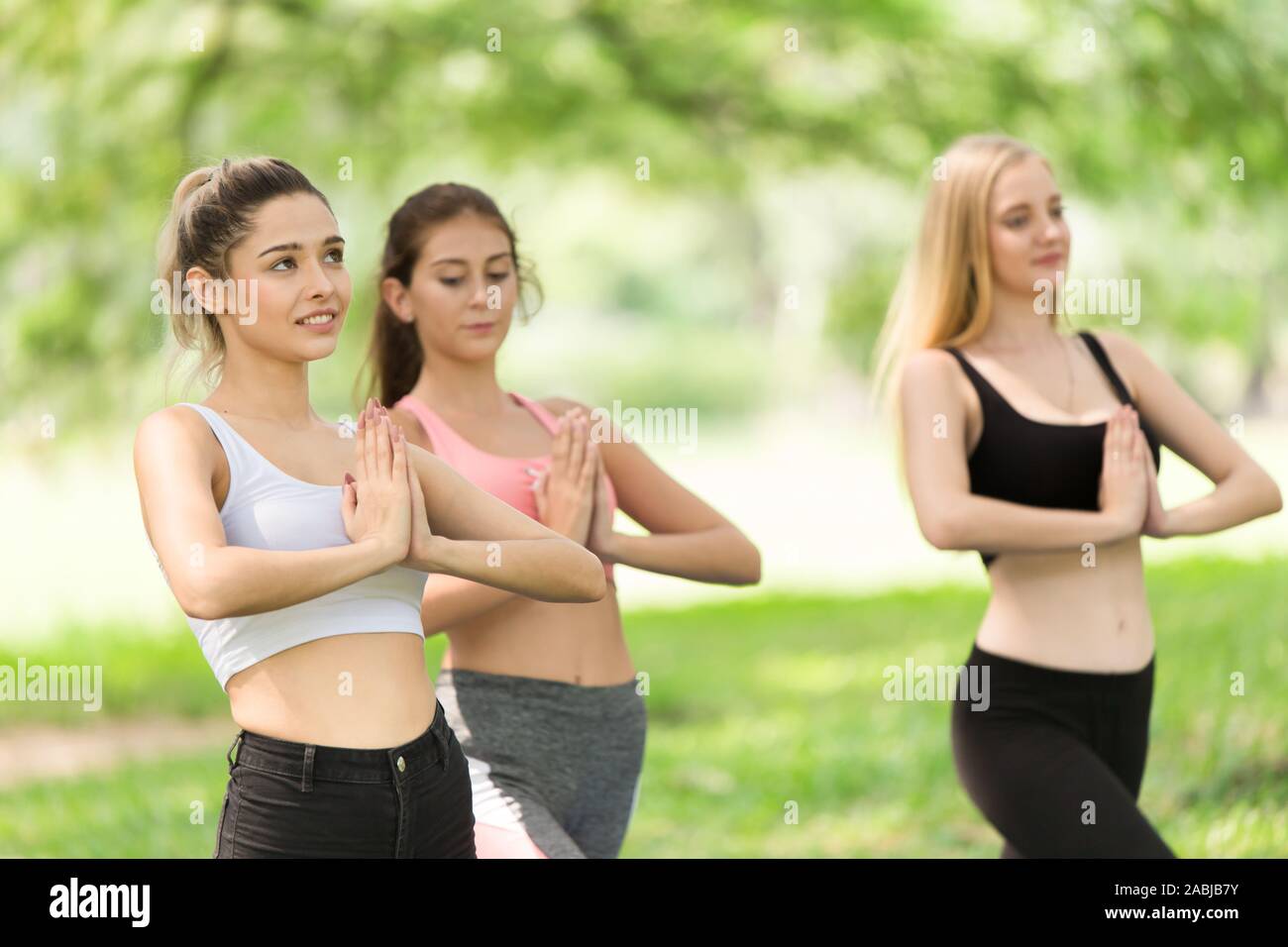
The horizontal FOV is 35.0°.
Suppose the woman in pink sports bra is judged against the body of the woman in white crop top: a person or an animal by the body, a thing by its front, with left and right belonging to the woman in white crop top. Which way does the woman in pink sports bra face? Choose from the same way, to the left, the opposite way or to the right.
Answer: the same way

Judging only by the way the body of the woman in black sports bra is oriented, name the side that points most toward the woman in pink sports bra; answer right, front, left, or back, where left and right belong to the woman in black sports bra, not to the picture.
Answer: right

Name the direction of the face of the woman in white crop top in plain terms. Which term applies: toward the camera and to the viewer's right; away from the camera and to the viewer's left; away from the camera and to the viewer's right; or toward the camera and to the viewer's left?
toward the camera and to the viewer's right

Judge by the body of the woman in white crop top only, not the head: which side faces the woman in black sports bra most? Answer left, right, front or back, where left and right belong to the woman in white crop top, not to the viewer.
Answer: left

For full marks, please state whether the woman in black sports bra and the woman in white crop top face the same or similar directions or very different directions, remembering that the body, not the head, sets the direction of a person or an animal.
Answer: same or similar directions

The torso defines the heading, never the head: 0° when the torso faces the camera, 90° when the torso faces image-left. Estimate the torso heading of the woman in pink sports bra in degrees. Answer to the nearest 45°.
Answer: approximately 315°

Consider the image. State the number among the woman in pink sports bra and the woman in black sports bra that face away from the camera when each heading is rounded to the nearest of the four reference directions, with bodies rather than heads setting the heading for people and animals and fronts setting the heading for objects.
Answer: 0

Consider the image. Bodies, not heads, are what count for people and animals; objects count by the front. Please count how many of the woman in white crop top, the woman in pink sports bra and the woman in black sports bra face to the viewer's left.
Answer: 0

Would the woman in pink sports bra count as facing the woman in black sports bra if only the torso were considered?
no

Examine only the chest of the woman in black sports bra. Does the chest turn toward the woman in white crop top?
no

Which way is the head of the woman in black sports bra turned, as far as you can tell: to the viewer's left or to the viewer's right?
to the viewer's right

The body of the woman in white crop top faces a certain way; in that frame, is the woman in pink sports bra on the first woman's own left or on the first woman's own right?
on the first woman's own left

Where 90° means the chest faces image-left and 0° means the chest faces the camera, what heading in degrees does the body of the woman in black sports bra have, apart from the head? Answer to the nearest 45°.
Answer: approximately 315°

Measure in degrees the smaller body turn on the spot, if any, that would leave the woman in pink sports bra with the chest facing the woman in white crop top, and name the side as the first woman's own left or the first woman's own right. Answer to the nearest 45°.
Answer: approximately 45° to the first woman's own right

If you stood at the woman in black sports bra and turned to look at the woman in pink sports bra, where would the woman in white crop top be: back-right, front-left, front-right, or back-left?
front-left

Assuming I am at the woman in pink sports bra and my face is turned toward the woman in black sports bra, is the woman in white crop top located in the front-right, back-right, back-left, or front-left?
back-right

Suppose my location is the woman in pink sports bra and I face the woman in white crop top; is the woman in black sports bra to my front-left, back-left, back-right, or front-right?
back-left

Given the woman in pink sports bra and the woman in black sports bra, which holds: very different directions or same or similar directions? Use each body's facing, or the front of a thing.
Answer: same or similar directions

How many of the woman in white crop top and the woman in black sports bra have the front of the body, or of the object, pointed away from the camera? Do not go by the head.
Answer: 0
